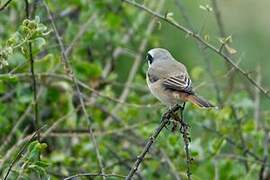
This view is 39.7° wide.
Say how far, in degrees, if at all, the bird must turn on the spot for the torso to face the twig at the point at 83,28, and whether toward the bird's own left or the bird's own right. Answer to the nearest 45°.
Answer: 0° — it already faces it
